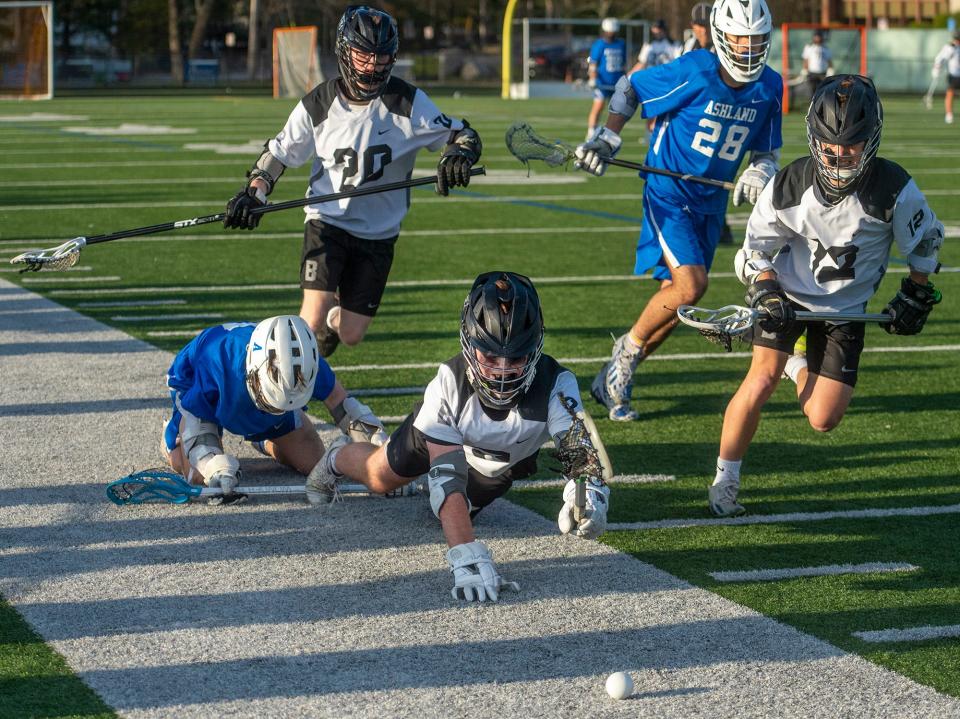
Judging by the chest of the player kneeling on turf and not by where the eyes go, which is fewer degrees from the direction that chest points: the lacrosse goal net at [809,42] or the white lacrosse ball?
the white lacrosse ball

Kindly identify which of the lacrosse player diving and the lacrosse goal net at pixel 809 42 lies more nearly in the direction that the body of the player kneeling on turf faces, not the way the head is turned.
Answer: the lacrosse player diving
